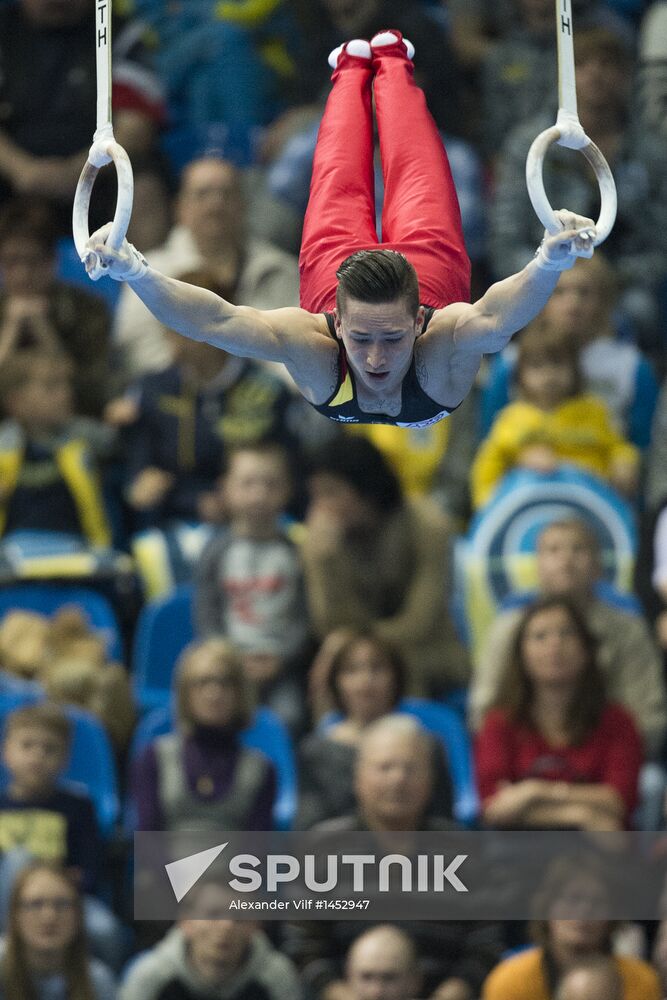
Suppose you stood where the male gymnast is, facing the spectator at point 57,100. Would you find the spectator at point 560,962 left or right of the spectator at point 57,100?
right

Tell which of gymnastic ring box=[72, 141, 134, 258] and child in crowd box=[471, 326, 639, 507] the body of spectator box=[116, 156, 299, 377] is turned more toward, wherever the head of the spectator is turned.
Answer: the gymnastic ring

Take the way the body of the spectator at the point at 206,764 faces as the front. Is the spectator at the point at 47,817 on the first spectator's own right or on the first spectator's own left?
on the first spectator's own right

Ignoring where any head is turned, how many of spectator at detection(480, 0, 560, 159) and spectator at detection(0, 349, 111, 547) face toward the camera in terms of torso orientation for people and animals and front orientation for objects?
2
